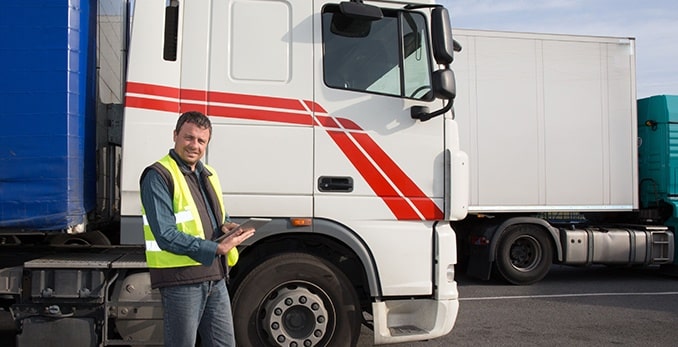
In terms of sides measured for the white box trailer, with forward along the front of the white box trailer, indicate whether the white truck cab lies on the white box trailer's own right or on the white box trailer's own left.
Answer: on the white box trailer's own right

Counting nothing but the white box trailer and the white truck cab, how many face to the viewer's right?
2

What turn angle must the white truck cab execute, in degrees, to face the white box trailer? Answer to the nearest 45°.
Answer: approximately 45° to its left

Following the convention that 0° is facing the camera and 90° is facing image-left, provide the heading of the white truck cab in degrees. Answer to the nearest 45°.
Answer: approximately 270°

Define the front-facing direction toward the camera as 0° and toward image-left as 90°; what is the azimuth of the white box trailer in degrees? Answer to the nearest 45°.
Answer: approximately 270°

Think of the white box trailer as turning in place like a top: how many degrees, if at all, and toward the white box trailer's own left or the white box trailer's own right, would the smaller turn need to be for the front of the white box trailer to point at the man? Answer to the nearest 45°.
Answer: approximately 90° to the white box trailer's own right

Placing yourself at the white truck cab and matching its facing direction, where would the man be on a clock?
The man is roughly at 4 o'clock from the white truck cab.

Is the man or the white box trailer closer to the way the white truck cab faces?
the white box trailer

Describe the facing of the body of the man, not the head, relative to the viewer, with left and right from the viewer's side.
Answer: facing the viewer and to the right of the viewer

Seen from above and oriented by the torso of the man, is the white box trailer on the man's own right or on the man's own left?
on the man's own left
